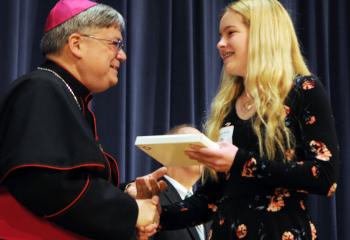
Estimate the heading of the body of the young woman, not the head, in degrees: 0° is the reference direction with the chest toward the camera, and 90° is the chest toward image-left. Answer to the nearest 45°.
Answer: approximately 45°

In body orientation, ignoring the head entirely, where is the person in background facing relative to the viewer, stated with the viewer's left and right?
facing the viewer and to the right of the viewer
